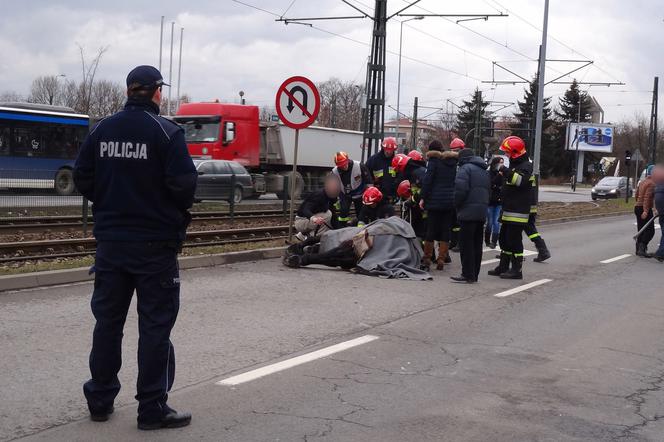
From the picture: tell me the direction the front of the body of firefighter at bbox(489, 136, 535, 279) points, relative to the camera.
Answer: to the viewer's left

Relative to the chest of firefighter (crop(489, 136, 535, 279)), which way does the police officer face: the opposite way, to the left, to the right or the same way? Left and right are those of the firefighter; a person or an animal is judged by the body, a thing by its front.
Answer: to the right

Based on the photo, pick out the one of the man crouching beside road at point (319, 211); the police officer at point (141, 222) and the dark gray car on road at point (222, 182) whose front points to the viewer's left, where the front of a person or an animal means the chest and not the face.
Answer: the dark gray car on road

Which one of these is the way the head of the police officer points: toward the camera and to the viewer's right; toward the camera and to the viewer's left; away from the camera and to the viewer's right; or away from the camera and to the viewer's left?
away from the camera and to the viewer's right

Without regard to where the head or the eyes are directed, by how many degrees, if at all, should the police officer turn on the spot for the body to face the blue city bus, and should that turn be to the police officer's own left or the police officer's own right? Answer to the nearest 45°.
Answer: approximately 45° to the police officer's own left

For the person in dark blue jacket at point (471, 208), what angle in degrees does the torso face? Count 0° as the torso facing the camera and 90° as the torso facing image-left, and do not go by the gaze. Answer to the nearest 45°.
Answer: approximately 135°

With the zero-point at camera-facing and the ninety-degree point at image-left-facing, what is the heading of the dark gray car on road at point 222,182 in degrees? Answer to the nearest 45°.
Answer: approximately 90°

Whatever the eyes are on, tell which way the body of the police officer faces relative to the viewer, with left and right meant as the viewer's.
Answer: facing away from the viewer and to the right of the viewer

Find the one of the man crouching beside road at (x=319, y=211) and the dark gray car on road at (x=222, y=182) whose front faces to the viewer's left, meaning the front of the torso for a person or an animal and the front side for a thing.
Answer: the dark gray car on road

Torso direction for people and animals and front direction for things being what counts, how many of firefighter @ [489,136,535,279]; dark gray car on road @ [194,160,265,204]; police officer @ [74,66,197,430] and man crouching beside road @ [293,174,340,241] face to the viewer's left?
2
